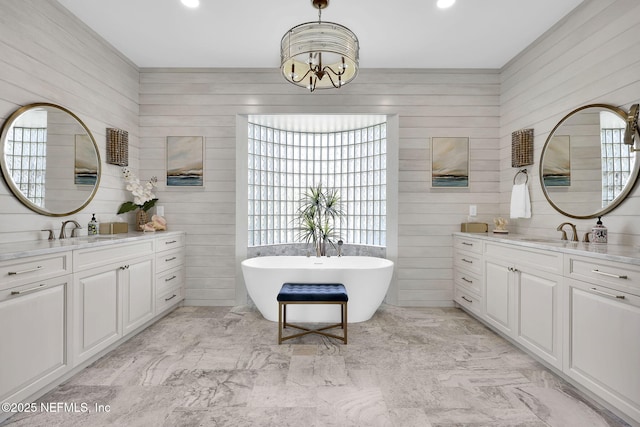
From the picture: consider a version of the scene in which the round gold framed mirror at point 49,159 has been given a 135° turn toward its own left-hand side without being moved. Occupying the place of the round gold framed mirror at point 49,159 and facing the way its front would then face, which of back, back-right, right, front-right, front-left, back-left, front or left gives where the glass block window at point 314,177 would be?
right

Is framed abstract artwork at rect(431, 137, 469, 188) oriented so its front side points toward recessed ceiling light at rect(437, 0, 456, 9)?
yes

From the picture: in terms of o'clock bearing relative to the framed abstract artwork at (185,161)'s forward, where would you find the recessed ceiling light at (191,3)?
The recessed ceiling light is roughly at 12 o'clock from the framed abstract artwork.

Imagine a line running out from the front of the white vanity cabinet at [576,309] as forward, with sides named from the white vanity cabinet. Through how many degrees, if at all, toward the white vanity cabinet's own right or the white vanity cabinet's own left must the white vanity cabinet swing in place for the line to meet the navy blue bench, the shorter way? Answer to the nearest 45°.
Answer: approximately 45° to the white vanity cabinet's own right

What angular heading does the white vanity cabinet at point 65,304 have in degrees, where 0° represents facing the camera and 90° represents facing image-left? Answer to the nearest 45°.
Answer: approximately 315°

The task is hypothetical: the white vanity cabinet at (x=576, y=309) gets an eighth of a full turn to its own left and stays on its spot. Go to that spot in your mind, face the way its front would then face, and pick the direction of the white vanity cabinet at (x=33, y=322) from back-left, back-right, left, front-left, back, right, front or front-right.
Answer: front-right

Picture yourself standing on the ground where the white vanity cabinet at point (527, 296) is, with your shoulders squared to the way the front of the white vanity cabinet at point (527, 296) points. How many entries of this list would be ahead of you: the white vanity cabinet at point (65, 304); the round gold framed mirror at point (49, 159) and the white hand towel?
2

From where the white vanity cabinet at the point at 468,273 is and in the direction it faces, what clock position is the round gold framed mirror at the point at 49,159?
The round gold framed mirror is roughly at 12 o'clock from the white vanity cabinet.

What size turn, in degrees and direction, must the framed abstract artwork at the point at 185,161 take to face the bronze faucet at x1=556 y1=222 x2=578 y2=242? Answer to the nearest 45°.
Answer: approximately 45° to its left

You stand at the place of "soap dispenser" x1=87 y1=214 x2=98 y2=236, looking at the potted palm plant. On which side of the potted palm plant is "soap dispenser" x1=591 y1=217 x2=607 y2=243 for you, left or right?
right

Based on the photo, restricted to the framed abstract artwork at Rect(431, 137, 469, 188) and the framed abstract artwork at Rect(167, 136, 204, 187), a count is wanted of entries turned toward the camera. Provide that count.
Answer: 2

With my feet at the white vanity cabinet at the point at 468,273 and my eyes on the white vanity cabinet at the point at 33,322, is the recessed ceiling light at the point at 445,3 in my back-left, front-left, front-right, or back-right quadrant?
front-left

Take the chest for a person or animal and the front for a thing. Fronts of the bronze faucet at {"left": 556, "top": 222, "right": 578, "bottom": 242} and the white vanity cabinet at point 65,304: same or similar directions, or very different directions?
very different directions

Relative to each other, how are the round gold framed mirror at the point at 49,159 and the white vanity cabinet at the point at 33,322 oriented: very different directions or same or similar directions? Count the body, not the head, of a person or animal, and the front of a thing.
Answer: same or similar directions

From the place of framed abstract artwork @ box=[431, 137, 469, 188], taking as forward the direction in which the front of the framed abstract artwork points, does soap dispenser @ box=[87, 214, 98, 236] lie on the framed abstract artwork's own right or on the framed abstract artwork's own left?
on the framed abstract artwork's own right

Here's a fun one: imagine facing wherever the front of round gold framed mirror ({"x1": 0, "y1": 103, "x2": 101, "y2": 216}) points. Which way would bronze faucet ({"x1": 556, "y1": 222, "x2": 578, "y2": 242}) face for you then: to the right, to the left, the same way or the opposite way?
the opposite way

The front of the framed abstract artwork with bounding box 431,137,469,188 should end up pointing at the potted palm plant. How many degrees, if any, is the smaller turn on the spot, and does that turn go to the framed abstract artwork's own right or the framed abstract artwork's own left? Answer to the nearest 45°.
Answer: approximately 90° to the framed abstract artwork's own right

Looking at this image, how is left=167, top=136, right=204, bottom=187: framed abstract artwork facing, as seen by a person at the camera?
facing the viewer
